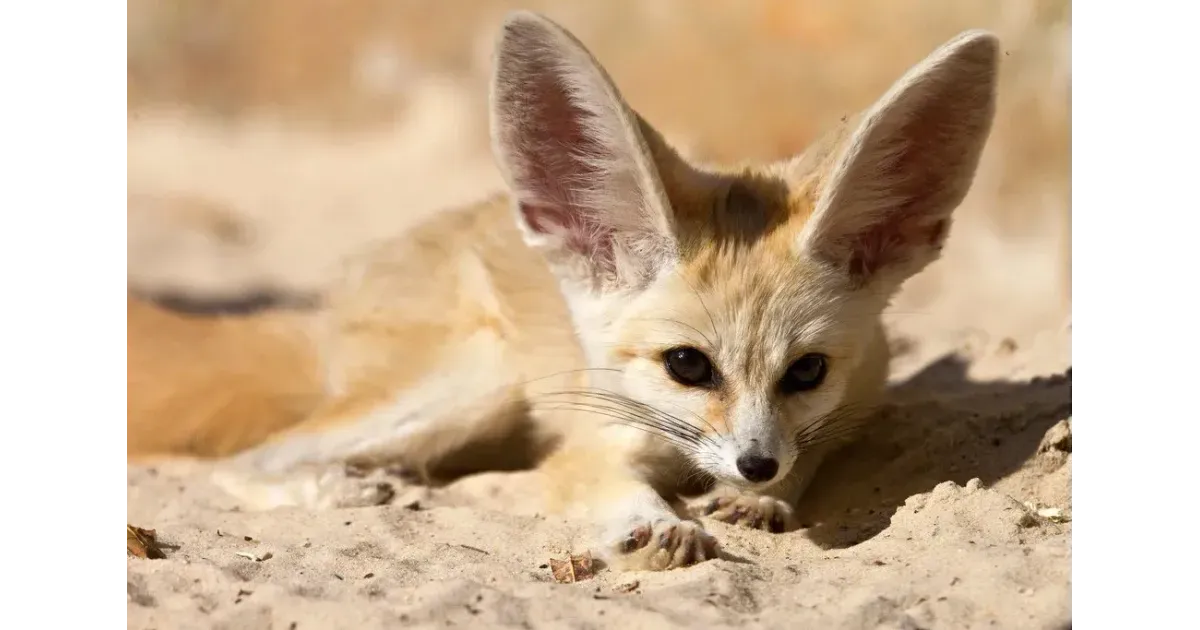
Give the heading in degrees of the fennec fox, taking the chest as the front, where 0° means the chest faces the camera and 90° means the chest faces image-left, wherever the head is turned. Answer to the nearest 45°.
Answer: approximately 315°

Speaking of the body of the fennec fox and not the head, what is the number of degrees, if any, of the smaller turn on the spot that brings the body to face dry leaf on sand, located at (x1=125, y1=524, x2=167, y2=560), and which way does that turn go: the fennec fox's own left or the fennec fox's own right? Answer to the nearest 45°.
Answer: approximately 135° to the fennec fox's own right
